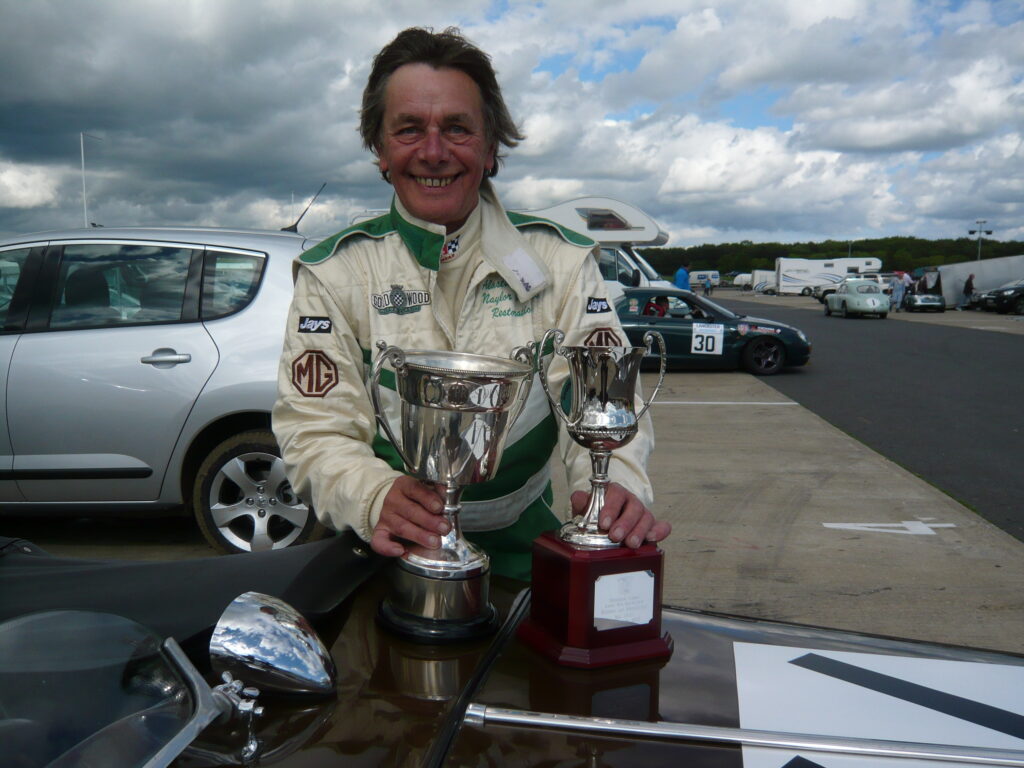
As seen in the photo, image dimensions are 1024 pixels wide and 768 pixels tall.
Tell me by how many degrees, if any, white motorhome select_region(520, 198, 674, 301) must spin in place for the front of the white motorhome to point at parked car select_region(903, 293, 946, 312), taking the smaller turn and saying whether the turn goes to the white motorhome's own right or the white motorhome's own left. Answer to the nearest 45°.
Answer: approximately 45° to the white motorhome's own left

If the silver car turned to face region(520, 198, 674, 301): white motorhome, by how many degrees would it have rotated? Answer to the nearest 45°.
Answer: approximately 135° to its right

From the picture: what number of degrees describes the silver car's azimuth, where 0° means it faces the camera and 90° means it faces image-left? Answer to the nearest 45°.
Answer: approximately 90°

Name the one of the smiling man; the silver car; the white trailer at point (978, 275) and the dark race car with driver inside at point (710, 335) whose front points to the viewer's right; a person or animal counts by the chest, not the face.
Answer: the dark race car with driver inside

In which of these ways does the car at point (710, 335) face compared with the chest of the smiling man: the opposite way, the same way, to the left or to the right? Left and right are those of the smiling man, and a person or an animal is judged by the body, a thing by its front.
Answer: to the left

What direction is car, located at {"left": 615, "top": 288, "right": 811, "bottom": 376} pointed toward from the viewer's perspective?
to the viewer's right

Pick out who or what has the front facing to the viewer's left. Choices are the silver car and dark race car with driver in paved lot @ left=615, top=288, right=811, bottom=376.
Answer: the silver car

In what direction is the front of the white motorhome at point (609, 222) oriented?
to the viewer's right
